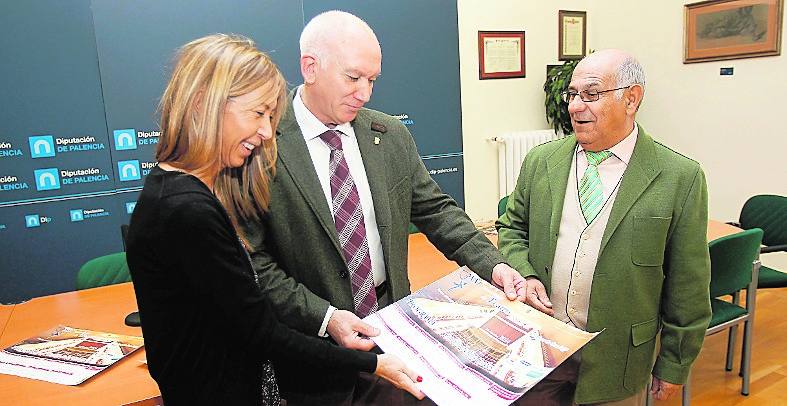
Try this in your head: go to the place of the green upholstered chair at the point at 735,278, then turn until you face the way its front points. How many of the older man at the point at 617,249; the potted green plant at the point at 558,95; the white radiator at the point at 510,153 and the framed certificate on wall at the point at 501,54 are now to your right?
3

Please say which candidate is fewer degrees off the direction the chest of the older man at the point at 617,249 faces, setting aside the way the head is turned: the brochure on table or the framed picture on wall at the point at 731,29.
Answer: the brochure on table

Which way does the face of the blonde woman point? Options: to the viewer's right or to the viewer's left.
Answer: to the viewer's right

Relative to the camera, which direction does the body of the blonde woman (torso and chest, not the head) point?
to the viewer's right

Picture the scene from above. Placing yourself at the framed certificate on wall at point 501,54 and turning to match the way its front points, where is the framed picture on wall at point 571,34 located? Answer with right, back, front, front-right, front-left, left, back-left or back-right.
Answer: back-left

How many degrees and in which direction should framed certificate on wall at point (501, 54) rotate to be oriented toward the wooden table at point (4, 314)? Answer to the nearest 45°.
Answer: approximately 45° to its right

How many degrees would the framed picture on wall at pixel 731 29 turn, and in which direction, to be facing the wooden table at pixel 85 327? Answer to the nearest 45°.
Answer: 0° — it already faces it

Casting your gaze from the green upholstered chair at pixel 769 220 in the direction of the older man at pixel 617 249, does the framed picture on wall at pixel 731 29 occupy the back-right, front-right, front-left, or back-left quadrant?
back-right

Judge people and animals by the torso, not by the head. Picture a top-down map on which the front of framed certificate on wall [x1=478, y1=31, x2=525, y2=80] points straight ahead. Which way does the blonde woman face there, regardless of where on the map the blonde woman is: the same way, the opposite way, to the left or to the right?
to the left

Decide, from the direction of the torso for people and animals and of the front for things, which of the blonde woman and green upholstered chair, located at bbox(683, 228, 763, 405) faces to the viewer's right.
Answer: the blonde woman

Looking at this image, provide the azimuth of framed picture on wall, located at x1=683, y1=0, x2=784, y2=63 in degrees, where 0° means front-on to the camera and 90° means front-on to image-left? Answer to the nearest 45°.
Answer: approximately 45°

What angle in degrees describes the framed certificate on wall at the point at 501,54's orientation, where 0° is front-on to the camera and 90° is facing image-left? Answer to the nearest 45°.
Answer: approximately 0°
